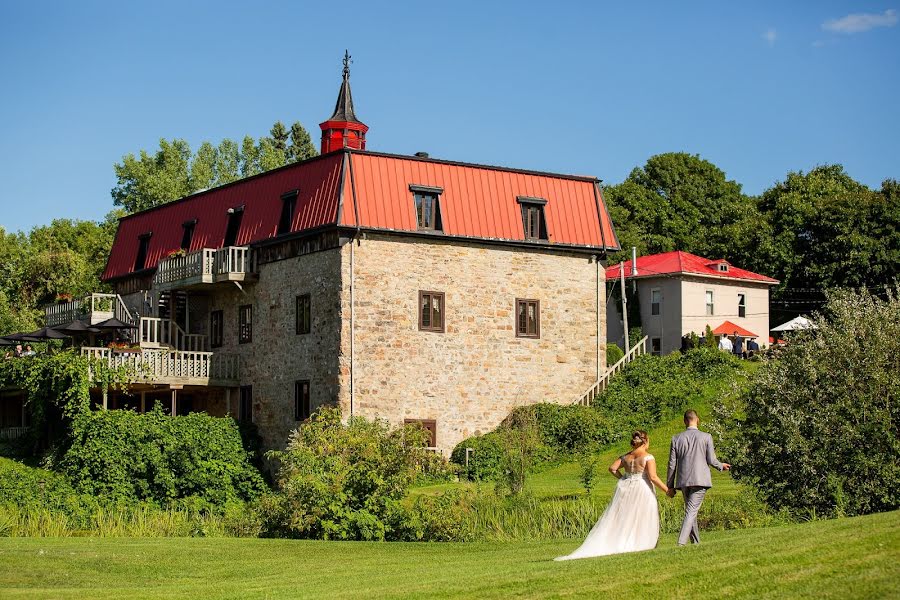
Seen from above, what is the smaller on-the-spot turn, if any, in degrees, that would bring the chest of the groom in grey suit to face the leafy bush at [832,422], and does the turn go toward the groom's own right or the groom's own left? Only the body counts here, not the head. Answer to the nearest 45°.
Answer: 0° — they already face it

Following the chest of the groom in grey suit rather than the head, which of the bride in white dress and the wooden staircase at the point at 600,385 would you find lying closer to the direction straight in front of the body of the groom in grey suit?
the wooden staircase

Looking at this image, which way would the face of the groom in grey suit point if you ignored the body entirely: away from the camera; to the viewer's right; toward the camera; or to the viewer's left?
away from the camera

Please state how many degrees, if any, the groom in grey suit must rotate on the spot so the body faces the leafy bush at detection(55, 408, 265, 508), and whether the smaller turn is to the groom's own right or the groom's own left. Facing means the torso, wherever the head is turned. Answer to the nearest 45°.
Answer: approximately 45° to the groom's own left

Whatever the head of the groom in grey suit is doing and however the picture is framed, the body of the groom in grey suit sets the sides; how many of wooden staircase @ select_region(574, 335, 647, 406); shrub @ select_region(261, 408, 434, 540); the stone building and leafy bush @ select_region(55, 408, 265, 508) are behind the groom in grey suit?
0

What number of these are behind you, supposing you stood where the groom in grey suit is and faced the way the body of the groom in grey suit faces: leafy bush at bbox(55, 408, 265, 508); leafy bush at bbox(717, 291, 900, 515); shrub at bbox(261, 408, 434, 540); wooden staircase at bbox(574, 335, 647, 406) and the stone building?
0

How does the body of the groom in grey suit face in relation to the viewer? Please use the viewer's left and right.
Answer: facing away from the viewer

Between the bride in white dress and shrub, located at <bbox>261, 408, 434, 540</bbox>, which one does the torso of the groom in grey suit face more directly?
the shrub

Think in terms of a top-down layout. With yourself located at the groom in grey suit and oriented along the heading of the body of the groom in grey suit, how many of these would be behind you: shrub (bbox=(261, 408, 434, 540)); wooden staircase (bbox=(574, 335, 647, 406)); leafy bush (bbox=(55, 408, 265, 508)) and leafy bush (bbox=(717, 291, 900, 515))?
0

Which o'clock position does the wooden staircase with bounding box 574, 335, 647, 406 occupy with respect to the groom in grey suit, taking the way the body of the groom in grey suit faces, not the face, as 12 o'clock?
The wooden staircase is roughly at 12 o'clock from the groom in grey suit.

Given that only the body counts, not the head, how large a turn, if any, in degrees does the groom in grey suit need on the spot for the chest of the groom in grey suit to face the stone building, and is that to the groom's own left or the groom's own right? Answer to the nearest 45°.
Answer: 0° — they already face it

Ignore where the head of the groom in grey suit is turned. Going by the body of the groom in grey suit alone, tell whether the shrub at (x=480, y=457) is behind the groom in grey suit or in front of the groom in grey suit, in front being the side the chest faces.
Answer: in front

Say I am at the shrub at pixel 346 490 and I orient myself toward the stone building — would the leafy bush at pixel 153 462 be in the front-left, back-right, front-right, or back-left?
front-left

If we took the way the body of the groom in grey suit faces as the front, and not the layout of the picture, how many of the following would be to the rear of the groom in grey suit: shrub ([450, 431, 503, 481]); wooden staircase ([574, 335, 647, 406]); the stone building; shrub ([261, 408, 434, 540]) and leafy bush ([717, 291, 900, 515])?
0

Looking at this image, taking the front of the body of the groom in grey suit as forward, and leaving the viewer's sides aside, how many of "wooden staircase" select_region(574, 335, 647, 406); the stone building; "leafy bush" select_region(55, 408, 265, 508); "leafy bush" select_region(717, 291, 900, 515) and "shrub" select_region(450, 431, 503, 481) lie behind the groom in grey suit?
0

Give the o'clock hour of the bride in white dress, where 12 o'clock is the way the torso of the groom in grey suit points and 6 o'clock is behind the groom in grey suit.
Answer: The bride in white dress is roughly at 9 o'clock from the groom in grey suit.
